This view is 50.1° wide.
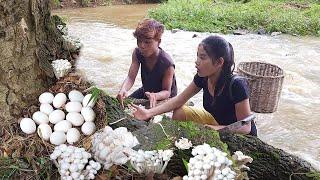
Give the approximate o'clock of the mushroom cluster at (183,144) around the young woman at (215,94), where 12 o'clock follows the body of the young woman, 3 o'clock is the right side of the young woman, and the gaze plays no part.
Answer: The mushroom cluster is roughly at 11 o'clock from the young woman.

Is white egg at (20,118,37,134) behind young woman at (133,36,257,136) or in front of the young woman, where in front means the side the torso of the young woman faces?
in front

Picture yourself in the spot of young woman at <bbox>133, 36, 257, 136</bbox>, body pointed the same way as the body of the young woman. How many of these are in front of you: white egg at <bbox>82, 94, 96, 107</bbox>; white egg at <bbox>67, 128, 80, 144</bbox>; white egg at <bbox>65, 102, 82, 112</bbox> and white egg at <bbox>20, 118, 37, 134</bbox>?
4

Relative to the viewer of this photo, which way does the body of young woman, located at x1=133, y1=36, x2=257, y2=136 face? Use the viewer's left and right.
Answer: facing the viewer and to the left of the viewer

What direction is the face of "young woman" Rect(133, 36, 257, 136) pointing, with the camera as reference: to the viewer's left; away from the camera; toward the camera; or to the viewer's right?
to the viewer's left

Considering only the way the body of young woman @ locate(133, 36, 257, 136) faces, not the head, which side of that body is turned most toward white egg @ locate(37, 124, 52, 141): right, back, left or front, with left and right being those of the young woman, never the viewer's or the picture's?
front

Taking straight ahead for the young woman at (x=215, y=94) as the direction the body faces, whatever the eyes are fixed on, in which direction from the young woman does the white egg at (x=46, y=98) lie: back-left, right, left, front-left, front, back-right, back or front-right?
front

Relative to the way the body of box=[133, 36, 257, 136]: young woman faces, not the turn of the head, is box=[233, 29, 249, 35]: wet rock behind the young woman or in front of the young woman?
behind

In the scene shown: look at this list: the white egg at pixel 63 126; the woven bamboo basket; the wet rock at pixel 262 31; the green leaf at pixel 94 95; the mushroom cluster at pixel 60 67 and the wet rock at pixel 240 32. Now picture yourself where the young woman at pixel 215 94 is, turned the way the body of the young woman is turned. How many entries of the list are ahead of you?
3

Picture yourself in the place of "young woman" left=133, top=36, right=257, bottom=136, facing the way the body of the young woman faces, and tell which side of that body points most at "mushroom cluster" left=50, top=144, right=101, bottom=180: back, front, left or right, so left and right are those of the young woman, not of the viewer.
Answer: front

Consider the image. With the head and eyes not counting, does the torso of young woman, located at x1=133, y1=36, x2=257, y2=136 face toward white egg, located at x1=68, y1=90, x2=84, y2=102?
yes

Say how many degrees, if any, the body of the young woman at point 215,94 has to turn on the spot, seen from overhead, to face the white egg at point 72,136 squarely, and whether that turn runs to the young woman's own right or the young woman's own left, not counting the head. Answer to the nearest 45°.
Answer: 0° — they already face it

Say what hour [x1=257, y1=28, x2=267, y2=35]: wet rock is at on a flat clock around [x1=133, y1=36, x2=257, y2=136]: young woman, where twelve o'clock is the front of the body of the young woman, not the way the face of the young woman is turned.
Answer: The wet rock is roughly at 5 o'clock from the young woman.

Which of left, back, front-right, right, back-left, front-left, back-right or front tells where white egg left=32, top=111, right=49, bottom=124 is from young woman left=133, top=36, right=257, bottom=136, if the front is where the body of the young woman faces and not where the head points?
front

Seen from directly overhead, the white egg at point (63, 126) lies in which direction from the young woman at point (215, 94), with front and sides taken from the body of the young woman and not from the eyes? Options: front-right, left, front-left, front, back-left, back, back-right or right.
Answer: front
